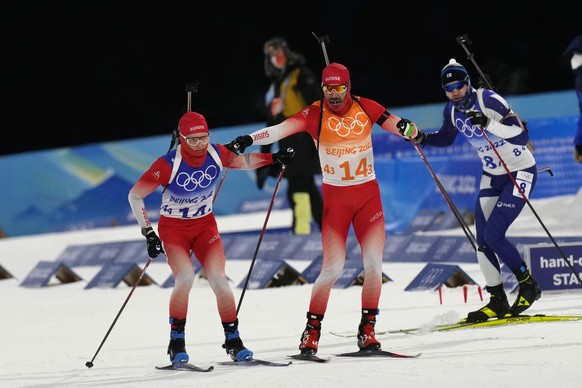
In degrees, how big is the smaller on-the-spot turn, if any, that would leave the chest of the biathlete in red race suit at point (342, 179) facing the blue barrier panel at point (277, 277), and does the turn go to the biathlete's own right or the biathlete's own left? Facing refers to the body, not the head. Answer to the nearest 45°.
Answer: approximately 180°

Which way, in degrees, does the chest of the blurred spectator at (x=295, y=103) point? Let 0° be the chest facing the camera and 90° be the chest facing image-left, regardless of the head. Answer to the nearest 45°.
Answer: approximately 45°

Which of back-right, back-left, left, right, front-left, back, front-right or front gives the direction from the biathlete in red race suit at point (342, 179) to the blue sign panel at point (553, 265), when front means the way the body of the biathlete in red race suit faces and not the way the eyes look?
back-left

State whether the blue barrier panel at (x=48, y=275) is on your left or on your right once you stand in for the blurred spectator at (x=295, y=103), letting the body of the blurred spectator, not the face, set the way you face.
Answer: on your right

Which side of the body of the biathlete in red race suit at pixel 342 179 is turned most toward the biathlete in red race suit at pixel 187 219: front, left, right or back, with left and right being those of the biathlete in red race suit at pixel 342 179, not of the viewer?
right

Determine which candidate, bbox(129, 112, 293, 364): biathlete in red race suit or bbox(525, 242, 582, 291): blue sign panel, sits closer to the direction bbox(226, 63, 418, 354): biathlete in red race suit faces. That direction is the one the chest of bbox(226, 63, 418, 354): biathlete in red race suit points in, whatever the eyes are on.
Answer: the biathlete in red race suit

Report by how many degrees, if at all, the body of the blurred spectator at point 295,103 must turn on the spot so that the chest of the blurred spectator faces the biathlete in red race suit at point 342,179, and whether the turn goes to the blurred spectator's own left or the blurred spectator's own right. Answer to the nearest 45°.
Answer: approximately 45° to the blurred spectator's own left
